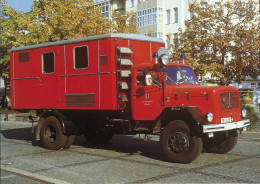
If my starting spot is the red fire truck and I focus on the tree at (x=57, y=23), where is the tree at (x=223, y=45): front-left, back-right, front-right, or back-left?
front-right

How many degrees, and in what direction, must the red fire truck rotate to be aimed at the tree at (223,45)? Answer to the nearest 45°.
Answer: approximately 90° to its left

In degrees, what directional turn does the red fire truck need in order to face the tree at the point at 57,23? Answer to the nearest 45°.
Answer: approximately 135° to its left

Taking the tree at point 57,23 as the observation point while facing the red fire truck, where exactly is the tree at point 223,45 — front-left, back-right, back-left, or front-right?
front-left

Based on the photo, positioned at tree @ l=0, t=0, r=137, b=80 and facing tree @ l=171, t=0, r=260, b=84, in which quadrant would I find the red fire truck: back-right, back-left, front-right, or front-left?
front-right

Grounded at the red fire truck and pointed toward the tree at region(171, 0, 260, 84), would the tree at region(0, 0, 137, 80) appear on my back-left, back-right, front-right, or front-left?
front-left
